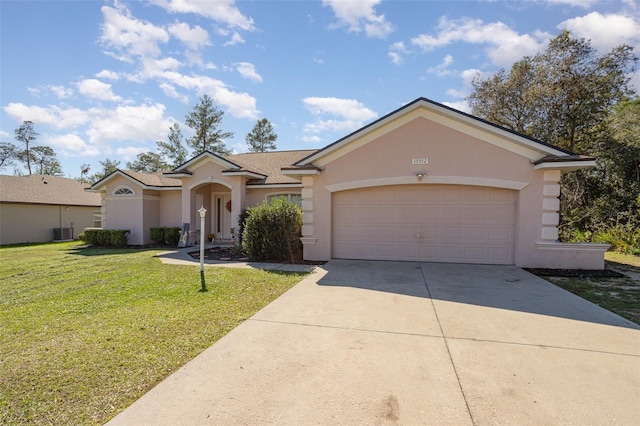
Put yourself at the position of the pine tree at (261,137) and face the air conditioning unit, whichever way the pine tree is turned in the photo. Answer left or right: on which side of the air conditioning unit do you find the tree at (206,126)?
right

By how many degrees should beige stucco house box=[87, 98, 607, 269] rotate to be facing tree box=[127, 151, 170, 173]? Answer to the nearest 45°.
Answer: approximately 135° to its right

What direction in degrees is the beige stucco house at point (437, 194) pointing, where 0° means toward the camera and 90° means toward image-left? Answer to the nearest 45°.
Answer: approximately 0°

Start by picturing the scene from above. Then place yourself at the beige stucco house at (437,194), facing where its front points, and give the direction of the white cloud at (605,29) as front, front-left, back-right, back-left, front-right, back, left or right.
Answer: back-left

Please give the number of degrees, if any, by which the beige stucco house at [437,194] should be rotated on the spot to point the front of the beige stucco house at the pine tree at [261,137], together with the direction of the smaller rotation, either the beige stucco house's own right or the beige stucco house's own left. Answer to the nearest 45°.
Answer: approximately 135° to the beige stucco house's own right

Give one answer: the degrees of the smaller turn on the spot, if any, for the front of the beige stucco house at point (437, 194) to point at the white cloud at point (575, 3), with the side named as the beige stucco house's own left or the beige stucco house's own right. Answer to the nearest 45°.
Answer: approximately 135° to the beige stucco house's own left

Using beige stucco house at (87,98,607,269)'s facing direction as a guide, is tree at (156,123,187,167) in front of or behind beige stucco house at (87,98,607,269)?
behind

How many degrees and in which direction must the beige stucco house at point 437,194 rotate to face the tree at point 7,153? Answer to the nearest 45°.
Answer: approximately 135° to its right

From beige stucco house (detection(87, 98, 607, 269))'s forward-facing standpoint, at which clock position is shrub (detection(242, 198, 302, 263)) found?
The shrub is roughly at 1 o'clock from the beige stucco house.

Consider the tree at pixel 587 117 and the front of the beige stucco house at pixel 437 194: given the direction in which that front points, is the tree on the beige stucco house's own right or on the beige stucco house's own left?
on the beige stucco house's own left

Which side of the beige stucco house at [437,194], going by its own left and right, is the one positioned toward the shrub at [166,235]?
right

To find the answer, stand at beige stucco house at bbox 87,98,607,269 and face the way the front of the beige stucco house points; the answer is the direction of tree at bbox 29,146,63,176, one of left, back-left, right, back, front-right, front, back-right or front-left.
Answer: back-right
